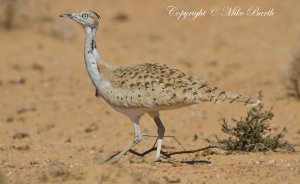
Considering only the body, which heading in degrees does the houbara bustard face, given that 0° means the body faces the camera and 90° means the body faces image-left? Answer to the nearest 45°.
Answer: approximately 90°

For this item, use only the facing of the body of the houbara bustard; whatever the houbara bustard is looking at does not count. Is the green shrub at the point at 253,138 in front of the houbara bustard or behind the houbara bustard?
behind
